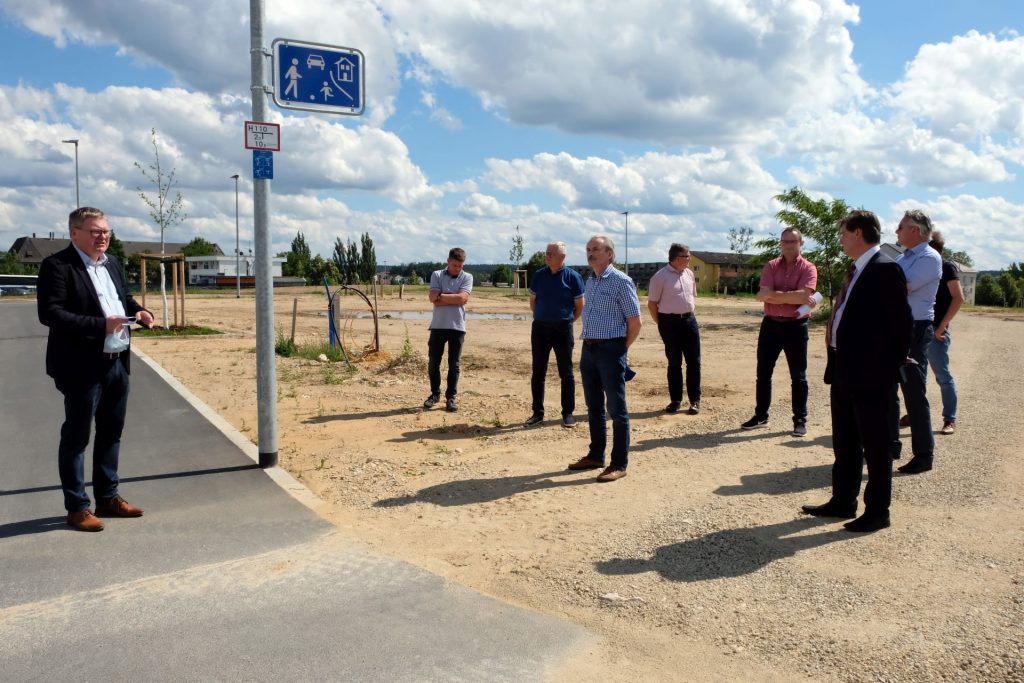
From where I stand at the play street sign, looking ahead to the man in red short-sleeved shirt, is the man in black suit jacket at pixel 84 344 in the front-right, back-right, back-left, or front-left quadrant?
back-right

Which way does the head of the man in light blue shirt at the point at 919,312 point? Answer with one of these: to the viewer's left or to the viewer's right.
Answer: to the viewer's left

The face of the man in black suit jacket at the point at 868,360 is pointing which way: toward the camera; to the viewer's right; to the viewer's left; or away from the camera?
to the viewer's left

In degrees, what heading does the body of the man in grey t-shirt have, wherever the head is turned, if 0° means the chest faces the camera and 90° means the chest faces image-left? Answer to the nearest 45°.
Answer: approximately 0°

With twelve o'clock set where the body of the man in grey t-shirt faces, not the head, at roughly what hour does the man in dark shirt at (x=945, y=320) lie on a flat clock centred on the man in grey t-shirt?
The man in dark shirt is roughly at 10 o'clock from the man in grey t-shirt.

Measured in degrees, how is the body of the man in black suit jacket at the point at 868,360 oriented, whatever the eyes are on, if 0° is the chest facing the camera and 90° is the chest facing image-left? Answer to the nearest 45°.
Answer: approximately 90°

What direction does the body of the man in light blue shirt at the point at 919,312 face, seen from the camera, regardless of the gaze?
to the viewer's left

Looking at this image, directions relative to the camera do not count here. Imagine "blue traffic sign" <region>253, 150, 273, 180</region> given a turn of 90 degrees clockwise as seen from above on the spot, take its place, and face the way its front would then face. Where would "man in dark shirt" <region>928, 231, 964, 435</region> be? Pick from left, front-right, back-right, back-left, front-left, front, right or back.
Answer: back

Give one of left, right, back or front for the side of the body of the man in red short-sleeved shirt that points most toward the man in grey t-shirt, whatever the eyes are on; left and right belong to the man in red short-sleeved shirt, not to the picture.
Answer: right

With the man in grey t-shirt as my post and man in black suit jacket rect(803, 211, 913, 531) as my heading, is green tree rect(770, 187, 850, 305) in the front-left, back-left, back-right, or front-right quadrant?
back-left

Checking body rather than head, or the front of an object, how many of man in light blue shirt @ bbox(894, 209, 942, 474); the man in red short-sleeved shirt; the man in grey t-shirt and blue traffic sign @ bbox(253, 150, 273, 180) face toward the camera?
3

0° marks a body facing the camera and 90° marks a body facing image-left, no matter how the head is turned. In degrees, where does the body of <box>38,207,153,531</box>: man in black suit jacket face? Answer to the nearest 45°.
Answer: approximately 315°

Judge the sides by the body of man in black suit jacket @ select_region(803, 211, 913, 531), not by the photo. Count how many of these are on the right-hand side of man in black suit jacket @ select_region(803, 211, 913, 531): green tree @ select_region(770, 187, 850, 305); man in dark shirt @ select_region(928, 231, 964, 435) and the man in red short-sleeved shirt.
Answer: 3

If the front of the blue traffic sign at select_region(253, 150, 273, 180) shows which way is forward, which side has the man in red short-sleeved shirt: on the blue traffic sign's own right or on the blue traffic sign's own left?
on the blue traffic sign's own left

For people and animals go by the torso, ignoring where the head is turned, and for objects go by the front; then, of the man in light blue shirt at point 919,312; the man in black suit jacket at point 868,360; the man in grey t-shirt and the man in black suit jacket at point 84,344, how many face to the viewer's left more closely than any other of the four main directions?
2
